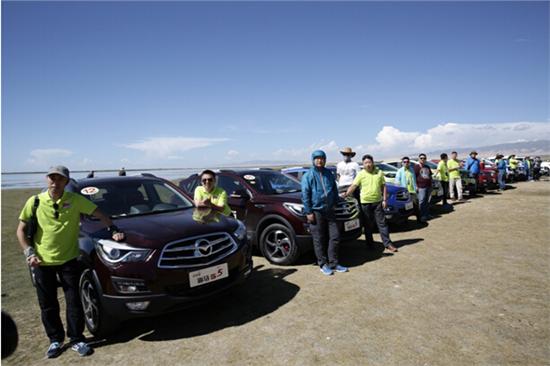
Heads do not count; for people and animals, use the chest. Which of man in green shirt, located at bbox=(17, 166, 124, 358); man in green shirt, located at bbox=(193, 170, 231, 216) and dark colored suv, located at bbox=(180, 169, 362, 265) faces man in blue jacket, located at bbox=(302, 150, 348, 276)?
the dark colored suv

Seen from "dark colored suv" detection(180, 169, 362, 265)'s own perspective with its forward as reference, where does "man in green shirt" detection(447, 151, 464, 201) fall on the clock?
The man in green shirt is roughly at 9 o'clock from the dark colored suv.

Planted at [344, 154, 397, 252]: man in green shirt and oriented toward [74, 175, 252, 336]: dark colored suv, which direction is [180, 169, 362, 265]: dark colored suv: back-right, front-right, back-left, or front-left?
front-right

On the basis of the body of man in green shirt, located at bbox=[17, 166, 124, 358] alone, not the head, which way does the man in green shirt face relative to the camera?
toward the camera

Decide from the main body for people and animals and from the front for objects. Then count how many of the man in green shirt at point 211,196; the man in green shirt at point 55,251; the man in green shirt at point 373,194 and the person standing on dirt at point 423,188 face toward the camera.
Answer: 4

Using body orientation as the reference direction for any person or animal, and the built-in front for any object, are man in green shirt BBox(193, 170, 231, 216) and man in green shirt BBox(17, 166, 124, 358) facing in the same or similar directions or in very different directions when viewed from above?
same or similar directions

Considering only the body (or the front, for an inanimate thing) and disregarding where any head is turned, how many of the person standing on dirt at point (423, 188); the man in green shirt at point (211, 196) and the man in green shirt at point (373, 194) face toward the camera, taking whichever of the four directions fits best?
3

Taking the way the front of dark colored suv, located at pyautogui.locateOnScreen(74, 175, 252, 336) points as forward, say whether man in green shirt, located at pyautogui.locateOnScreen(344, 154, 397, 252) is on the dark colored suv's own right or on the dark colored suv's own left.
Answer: on the dark colored suv's own left

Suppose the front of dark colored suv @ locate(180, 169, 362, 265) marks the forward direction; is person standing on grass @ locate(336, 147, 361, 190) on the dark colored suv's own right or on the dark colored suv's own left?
on the dark colored suv's own left

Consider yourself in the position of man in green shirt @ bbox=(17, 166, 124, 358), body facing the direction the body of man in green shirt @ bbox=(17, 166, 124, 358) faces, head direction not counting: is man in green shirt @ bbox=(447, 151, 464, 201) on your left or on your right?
on your left

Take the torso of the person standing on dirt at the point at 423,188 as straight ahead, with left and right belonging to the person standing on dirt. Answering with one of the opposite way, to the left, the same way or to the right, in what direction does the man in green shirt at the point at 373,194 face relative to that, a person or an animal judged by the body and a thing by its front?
the same way

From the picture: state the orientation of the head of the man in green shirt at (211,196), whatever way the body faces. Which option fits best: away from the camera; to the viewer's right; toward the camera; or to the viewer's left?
toward the camera

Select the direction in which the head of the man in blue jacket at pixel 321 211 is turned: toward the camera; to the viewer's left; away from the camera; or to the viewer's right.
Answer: toward the camera

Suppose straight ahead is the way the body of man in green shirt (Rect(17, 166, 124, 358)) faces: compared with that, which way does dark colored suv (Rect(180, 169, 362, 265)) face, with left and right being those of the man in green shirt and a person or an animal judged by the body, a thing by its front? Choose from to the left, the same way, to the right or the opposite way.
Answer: the same way

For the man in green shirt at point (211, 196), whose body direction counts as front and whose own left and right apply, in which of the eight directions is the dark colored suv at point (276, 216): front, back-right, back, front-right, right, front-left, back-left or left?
back-left

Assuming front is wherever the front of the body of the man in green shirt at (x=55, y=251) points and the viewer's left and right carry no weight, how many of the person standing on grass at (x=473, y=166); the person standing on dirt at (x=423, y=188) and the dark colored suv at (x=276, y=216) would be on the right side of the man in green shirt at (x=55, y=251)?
0

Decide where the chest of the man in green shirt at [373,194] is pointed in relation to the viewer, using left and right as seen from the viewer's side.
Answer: facing the viewer

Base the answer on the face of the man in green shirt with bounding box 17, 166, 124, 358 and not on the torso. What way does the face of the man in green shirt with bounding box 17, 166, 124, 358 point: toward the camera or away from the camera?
toward the camera

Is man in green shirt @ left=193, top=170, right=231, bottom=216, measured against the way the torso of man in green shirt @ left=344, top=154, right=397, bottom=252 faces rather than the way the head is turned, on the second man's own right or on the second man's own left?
on the second man's own right
